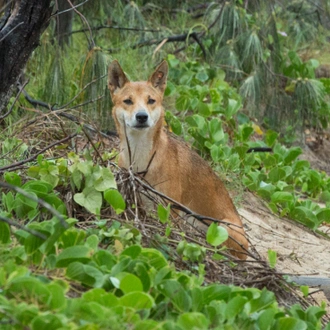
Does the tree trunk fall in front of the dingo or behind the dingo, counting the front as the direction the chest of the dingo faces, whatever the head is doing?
behind

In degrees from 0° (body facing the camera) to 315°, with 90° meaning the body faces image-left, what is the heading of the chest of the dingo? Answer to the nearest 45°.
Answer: approximately 45°
